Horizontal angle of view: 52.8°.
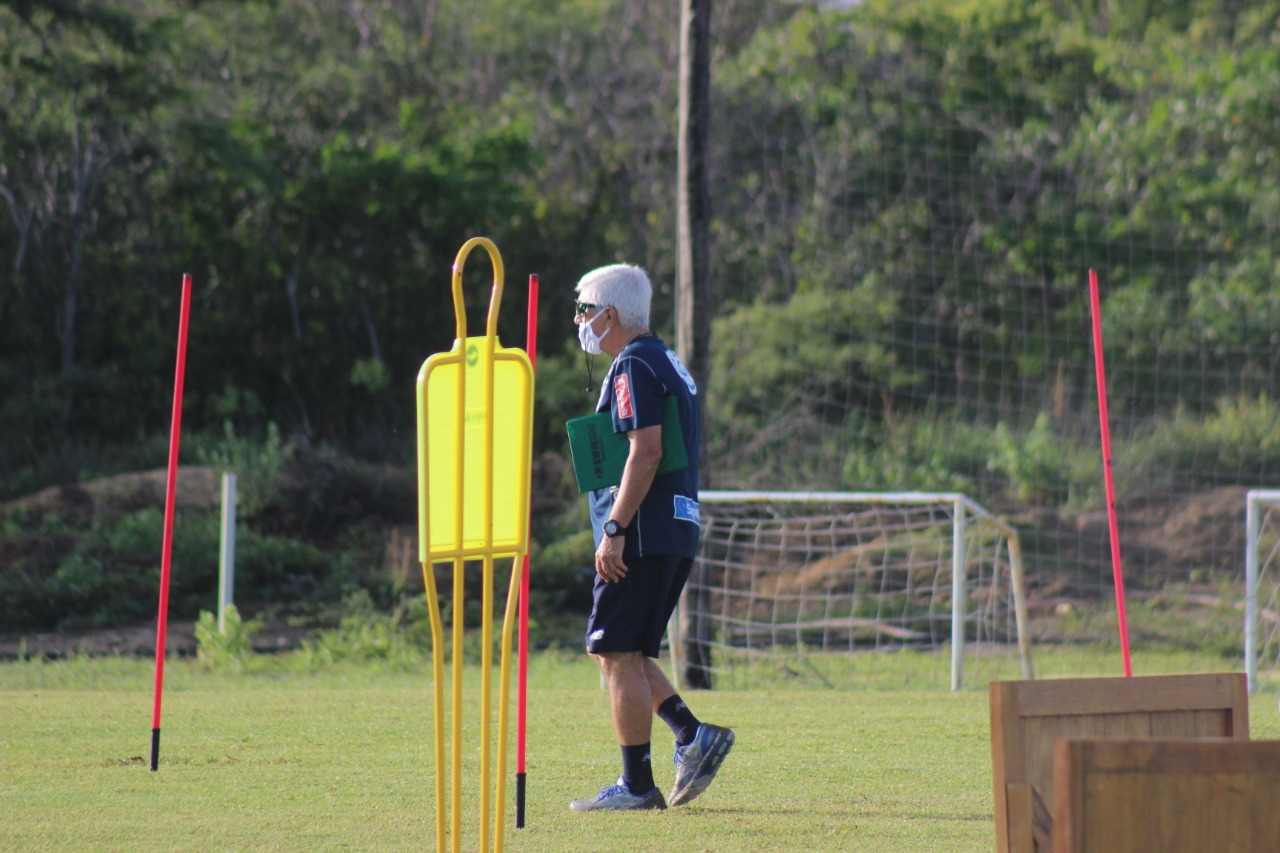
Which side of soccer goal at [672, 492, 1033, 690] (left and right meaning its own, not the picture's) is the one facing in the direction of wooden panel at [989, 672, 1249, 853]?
front

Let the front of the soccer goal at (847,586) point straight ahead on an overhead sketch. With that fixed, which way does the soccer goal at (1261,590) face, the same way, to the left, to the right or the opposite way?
the same way

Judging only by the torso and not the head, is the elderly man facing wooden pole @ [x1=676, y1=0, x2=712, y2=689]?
no

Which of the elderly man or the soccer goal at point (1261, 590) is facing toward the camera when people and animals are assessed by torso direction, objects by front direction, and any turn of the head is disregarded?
the soccer goal

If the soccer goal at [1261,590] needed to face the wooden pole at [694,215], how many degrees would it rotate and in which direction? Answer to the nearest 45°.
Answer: approximately 45° to its right

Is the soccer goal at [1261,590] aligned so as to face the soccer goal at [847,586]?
no

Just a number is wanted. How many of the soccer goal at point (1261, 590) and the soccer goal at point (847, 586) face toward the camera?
2

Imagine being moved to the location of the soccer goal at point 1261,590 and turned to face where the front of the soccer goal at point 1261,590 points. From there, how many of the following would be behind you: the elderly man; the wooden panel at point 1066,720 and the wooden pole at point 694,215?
0

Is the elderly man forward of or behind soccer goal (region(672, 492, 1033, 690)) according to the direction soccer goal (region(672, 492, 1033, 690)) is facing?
forward

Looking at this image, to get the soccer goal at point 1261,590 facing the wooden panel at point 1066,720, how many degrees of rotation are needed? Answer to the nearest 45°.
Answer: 0° — it already faces it

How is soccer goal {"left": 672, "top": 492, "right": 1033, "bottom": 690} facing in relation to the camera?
toward the camera

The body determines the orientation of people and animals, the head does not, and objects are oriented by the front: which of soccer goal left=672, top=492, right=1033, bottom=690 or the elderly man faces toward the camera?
the soccer goal

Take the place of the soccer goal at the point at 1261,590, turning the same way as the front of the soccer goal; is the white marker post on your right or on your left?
on your right
